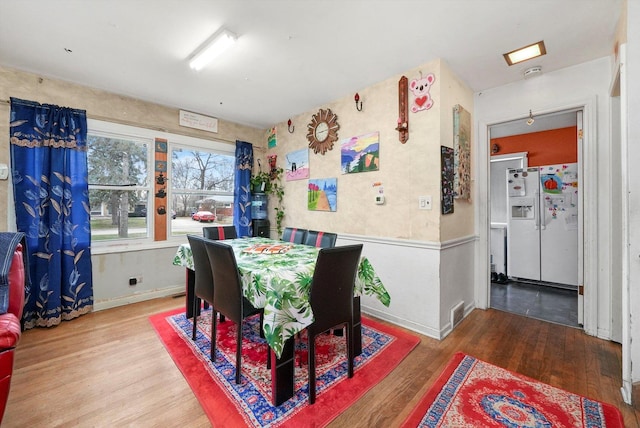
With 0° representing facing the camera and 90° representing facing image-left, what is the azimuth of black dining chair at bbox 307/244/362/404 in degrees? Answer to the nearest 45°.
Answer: approximately 135°

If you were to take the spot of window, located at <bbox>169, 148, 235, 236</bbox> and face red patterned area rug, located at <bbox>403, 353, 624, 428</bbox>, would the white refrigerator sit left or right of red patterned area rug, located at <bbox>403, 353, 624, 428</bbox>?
left

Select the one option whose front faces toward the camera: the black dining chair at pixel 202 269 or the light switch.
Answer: the light switch

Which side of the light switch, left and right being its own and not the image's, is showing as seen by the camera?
front

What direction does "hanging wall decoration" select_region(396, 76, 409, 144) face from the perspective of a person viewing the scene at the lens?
facing the viewer and to the left of the viewer

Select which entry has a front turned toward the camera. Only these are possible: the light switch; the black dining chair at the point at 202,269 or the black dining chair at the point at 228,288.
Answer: the light switch

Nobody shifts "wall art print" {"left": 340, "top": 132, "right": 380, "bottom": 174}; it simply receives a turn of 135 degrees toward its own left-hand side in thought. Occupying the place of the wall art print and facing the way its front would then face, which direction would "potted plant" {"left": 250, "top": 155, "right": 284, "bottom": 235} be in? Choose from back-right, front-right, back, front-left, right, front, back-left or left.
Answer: back-left

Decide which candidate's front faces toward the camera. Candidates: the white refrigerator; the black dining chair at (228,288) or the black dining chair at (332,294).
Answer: the white refrigerator

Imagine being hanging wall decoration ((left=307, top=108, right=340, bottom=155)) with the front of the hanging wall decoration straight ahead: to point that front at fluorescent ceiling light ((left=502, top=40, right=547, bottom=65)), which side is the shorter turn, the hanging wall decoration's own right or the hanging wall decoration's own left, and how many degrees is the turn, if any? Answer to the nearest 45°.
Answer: approximately 90° to the hanging wall decoration's own left

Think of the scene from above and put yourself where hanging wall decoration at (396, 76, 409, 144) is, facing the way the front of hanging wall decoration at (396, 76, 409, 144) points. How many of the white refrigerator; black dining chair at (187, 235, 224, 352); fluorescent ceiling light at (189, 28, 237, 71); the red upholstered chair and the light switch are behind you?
1

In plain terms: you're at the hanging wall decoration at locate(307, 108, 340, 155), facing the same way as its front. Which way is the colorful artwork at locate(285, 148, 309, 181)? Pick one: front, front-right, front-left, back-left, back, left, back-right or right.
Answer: right

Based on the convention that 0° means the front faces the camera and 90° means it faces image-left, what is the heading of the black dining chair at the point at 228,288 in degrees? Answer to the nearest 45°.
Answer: approximately 225°

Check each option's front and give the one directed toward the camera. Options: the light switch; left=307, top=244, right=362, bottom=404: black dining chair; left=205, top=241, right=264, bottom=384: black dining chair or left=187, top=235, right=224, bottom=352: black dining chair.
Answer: the light switch

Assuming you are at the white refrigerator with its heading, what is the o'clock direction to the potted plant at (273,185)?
The potted plant is roughly at 2 o'clock from the white refrigerator.

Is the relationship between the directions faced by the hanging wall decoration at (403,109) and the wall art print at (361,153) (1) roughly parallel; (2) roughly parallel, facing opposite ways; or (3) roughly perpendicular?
roughly parallel

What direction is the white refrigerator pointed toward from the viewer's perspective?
toward the camera

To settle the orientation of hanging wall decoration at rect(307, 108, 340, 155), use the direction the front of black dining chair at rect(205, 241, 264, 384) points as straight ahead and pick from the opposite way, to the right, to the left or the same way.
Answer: the opposite way

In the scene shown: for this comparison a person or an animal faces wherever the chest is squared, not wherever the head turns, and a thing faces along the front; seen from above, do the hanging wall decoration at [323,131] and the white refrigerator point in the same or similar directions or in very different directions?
same or similar directions

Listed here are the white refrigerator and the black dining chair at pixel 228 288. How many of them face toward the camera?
1

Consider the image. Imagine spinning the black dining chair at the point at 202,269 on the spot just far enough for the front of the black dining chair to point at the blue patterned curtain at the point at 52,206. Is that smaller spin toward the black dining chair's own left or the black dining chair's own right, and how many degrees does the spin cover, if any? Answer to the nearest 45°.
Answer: approximately 90° to the black dining chair's own left
